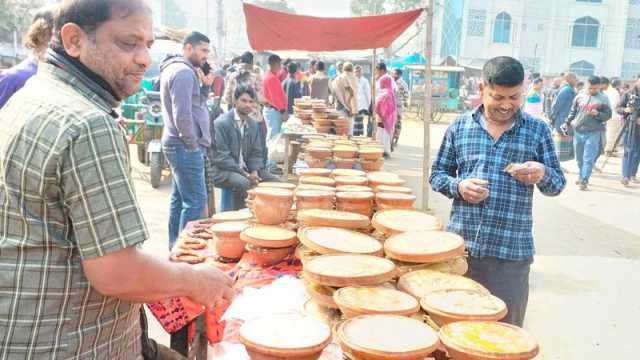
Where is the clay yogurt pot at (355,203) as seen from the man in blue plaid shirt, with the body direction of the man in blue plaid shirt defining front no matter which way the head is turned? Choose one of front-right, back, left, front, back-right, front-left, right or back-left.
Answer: right

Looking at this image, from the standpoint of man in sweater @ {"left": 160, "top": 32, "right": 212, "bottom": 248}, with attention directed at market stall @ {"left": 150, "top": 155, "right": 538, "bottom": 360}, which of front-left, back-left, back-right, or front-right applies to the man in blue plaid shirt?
front-left

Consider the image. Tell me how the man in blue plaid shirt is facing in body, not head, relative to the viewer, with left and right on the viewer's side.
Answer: facing the viewer

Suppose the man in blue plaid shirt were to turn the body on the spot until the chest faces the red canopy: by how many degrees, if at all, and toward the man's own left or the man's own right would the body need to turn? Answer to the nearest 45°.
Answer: approximately 135° to the man's own right

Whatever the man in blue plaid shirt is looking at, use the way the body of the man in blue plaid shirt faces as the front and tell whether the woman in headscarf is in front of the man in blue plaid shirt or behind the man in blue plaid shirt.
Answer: behind

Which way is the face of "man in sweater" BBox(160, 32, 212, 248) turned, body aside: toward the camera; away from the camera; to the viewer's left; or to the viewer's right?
to the viewer's right

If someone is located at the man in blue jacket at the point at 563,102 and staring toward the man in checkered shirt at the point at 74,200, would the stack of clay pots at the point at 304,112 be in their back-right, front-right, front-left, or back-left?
front-right

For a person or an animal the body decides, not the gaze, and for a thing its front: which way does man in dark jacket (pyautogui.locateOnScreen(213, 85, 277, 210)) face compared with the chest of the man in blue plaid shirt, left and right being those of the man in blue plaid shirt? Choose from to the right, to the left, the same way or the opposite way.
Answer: to the left

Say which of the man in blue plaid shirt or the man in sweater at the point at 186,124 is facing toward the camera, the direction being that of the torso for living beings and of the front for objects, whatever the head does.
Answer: the man in blue plaid shirt

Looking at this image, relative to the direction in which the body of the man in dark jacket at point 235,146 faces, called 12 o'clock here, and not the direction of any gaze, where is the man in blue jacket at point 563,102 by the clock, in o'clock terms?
the man in blue jacket at point 563,102 is roughly at 9 o'clock from the man in dark jacket at point 235,146.

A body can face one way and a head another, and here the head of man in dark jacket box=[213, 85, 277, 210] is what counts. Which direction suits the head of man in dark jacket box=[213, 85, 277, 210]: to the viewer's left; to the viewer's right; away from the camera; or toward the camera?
toward the camera
